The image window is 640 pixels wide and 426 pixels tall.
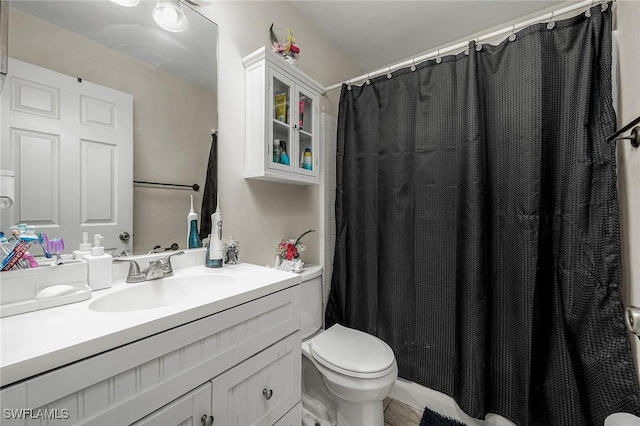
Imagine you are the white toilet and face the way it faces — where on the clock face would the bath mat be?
The bath mat is roughly at 10 o'clock from the white toilet.

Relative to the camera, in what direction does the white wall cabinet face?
facing the viewer and to the right of the viewer

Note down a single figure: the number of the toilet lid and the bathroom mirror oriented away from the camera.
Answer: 0

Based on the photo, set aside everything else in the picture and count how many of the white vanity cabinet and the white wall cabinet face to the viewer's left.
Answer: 0

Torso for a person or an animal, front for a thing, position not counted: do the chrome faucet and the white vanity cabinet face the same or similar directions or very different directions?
same or similar directions

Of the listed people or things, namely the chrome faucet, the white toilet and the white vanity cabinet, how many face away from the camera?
0

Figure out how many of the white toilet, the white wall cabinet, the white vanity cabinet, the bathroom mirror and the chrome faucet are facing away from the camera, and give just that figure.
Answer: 0

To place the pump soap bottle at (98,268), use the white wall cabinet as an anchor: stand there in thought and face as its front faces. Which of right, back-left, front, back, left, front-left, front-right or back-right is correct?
right

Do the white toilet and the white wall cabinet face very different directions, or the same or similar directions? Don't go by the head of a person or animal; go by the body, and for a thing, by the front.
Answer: same or similar directions
